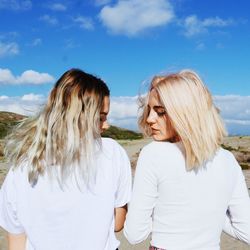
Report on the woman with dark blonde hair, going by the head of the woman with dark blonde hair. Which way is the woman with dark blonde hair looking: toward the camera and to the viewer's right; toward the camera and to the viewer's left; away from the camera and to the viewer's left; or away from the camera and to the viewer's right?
away from the camera and to the viewer's right

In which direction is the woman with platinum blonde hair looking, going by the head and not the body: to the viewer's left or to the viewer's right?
to the viewer's left

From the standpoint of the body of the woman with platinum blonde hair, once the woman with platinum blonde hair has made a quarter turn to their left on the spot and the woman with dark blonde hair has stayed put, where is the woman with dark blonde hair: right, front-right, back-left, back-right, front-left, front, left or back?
front

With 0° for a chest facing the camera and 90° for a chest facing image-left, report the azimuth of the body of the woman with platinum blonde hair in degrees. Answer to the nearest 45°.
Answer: approximately 180°
